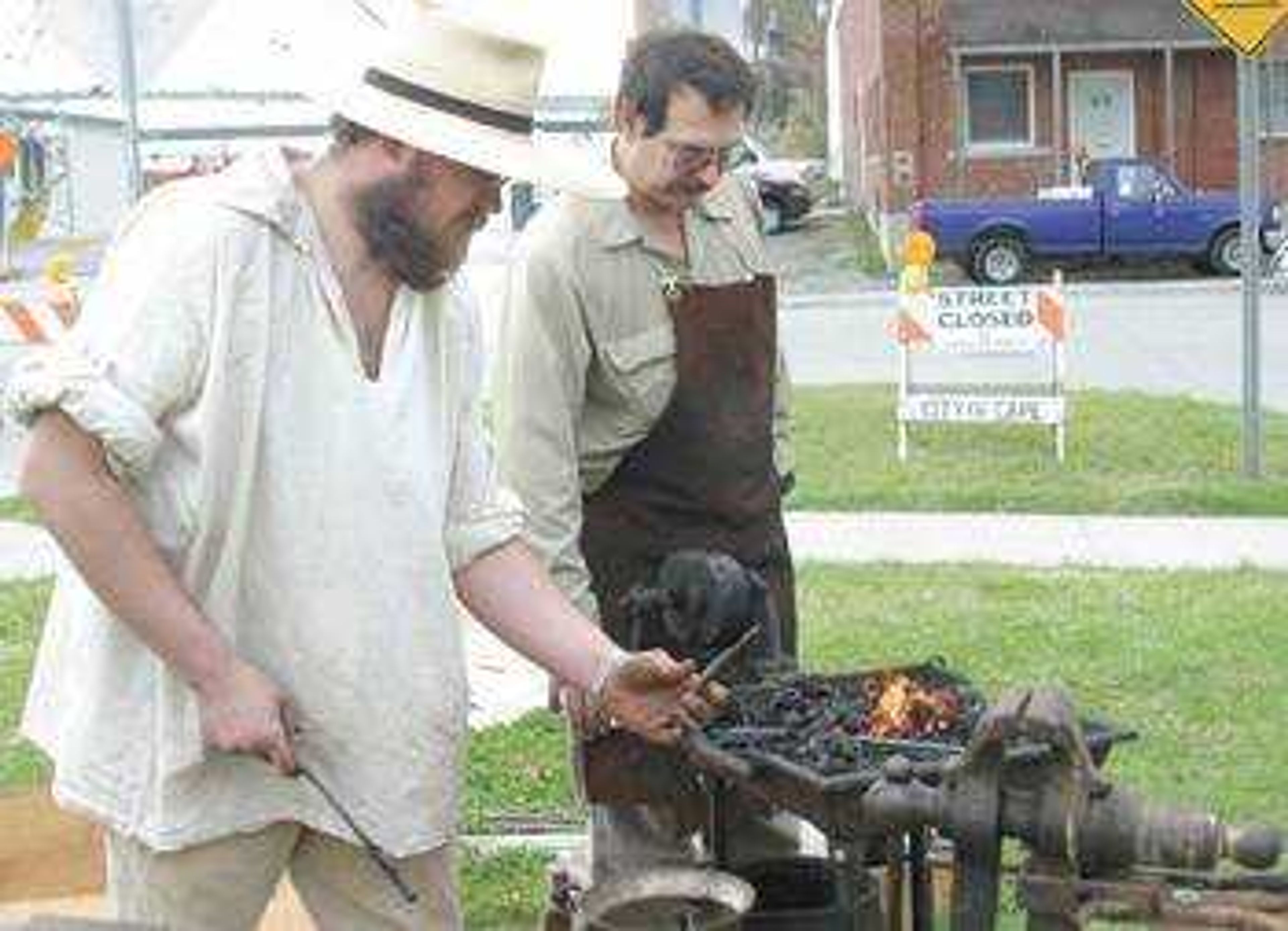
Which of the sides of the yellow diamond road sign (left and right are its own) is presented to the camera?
front

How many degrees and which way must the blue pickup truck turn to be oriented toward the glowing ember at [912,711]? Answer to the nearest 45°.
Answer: approximately 90° to its right

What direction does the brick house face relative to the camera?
toward the camera

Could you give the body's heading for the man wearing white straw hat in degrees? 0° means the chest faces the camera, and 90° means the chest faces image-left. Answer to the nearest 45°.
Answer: approximately 315°

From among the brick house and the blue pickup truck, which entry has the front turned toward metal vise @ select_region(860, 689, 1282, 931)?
the brick house

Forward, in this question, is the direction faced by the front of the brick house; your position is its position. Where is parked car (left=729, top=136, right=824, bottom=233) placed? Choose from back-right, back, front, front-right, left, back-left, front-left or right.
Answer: back-right

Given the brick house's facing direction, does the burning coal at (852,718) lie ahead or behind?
ahead

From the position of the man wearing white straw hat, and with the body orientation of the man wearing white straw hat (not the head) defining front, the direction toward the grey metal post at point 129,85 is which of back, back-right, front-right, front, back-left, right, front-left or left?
back-left

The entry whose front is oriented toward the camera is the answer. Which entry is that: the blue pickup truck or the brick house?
the brick house

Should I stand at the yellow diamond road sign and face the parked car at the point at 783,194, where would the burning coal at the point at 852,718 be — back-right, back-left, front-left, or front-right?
back-left
